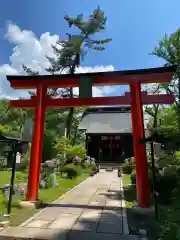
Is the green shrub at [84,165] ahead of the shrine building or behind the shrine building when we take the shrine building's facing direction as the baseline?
ahead

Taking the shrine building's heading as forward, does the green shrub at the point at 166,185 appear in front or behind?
in front

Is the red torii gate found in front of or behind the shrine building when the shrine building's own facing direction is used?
in front

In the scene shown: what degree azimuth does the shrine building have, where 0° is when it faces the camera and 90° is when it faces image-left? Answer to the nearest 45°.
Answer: approximately 0°
